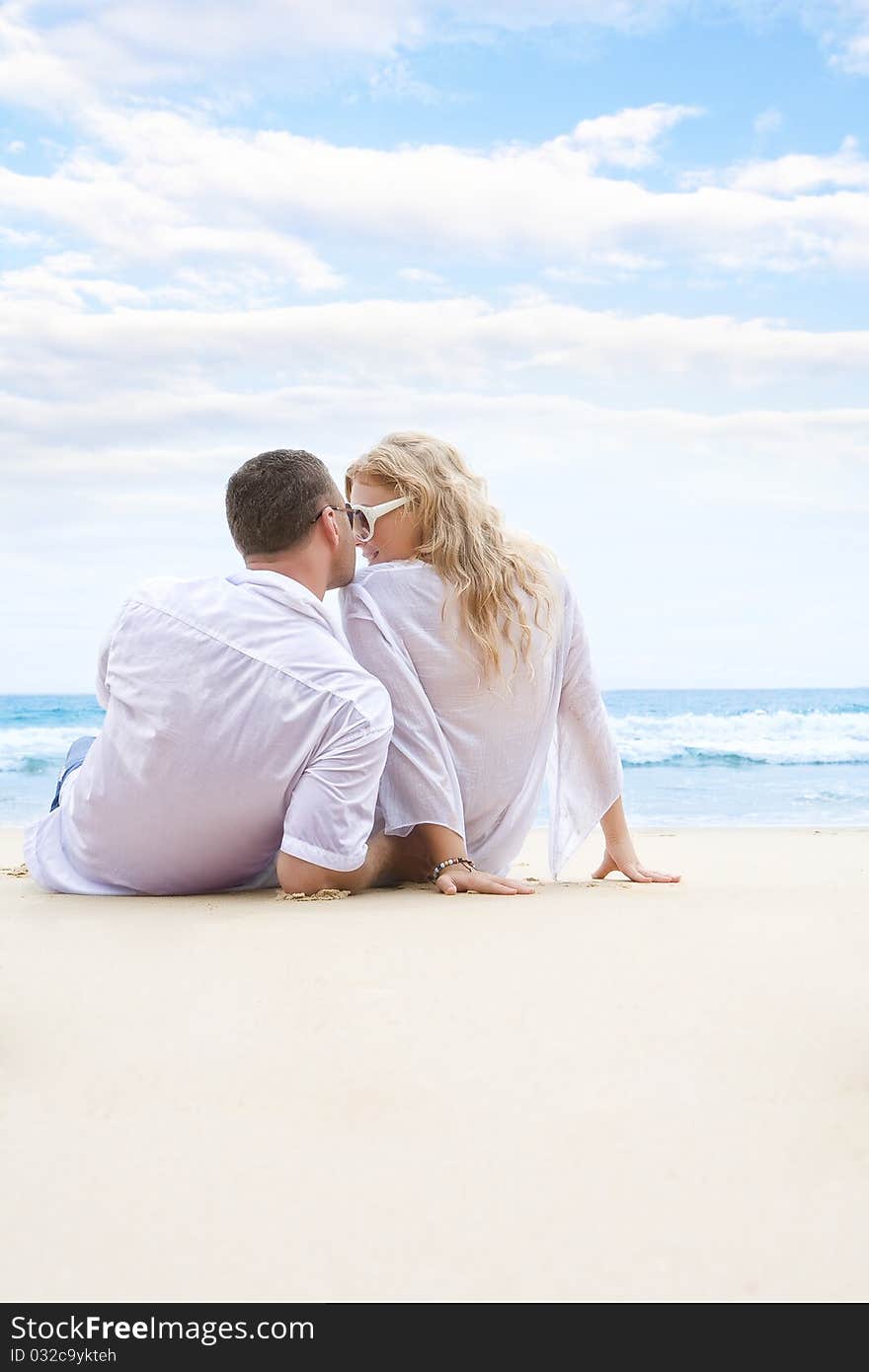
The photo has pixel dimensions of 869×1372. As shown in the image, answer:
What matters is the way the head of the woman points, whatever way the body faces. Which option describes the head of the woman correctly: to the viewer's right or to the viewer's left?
to the viewer's left

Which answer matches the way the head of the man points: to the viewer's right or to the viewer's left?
to the viewer's right

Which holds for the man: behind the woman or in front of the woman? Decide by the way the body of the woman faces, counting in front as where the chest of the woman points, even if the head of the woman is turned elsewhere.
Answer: behind

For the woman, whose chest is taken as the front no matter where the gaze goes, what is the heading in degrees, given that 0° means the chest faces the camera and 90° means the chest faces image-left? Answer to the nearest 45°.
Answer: approximately 180°
